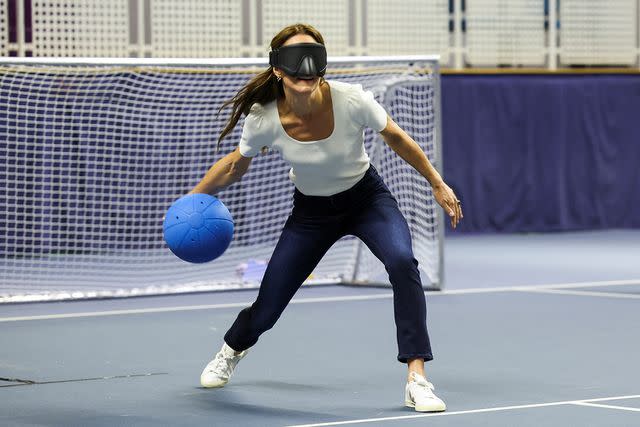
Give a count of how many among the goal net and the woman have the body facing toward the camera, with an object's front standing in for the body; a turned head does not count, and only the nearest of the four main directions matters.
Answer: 2

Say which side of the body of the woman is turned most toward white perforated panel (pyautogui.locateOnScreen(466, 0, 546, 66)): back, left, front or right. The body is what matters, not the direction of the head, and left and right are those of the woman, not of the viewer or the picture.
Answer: back

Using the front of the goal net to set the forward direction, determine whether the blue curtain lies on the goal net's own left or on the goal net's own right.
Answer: on the goal net's own left

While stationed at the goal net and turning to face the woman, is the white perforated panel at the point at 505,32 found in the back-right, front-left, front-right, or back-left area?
back-left

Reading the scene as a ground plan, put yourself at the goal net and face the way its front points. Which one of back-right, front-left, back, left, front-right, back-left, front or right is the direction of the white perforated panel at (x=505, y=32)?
back-left

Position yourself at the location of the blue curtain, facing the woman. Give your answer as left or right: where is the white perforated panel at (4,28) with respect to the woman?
right

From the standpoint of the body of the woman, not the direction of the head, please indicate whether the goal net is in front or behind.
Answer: behind

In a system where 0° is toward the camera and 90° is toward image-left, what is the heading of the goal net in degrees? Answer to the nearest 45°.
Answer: approximately 0°

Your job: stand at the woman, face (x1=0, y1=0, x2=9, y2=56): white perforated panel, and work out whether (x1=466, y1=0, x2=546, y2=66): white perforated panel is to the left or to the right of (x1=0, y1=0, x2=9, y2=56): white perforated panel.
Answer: right

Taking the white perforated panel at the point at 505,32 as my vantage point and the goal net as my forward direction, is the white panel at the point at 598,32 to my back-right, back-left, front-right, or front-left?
back-left

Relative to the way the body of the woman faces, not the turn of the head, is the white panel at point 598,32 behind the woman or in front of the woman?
behind
